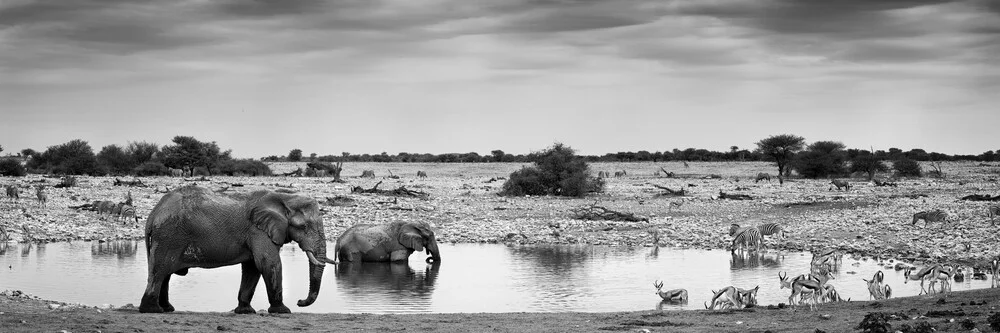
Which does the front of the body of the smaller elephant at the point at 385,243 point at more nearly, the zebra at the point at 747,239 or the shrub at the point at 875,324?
the zebra

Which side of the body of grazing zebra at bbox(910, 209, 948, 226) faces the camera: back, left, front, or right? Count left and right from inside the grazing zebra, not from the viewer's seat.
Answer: left

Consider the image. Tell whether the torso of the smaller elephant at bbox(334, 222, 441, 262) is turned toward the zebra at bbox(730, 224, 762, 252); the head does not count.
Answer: yes

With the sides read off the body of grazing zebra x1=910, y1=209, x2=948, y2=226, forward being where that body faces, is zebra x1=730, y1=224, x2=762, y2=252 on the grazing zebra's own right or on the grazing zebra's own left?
on the grazing zebra's own left

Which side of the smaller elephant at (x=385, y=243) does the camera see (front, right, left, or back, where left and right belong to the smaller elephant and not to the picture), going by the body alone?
right

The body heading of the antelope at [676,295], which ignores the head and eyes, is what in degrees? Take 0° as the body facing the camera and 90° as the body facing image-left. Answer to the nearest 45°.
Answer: approximately 90°
